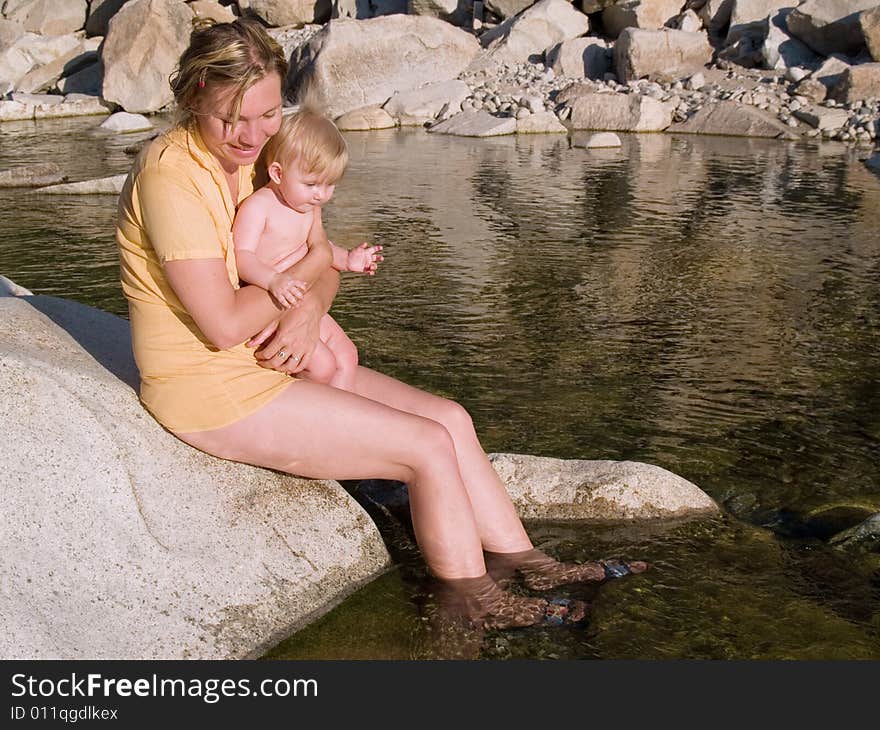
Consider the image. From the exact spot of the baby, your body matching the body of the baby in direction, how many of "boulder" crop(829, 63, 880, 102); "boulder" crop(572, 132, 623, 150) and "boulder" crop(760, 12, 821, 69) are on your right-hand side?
0

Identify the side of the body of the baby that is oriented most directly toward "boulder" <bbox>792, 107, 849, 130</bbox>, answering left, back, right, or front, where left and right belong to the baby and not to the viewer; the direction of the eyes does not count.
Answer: left

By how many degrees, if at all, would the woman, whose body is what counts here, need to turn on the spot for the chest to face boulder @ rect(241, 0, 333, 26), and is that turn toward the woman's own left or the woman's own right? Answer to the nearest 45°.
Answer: approximately 90° to the woman's own left

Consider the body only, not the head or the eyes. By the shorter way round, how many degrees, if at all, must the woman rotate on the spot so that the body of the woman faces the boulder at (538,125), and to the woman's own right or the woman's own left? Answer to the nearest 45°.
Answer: approximately 90° to the woman's own left

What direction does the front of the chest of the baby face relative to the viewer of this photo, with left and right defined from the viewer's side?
facing the viewer and to the right of the viewer

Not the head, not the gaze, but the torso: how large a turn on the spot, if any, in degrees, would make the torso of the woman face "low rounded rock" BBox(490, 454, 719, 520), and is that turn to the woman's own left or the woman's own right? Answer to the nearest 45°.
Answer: approximately 45° to the woman's own left

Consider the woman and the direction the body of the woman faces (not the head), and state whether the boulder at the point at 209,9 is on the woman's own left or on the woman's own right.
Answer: on the woman's own left

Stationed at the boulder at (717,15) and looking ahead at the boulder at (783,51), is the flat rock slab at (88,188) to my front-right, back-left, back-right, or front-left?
front-right

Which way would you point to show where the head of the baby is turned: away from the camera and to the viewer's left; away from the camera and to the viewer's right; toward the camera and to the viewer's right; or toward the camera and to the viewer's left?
toward the camera and to the viewer's right

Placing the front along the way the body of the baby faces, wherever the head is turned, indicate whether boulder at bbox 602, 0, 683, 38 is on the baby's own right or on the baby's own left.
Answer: on the baby's own left

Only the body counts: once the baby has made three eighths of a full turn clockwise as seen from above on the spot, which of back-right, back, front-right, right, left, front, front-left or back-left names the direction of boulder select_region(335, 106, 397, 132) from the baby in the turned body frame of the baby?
right

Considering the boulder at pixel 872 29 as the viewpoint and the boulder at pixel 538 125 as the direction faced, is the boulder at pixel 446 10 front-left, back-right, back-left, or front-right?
front-right

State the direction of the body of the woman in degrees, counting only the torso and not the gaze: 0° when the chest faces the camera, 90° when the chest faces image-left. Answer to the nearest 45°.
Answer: approximately 270°

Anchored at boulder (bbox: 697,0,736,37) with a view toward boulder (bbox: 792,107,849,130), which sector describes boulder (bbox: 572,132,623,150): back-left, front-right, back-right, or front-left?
front-right

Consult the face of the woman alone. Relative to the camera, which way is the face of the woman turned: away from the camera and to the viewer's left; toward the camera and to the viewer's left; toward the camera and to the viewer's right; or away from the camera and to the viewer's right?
toward the camera and to the viewer's right

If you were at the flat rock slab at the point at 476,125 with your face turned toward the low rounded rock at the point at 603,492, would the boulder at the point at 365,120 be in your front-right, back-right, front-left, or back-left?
back-right
